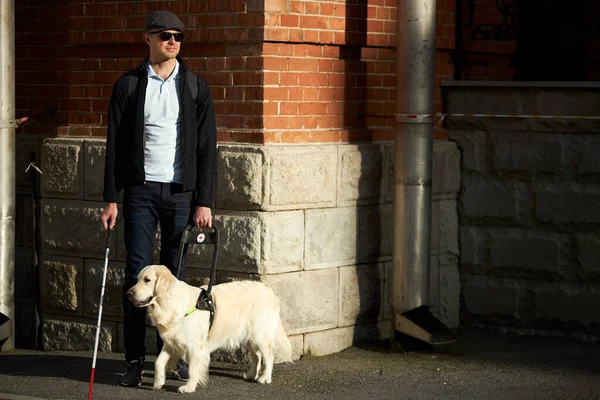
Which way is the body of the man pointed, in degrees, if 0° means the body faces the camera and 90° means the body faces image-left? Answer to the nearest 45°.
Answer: approximately 0°

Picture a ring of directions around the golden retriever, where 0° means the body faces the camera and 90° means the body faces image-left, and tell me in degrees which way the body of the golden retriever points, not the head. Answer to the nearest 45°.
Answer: approximately 90°

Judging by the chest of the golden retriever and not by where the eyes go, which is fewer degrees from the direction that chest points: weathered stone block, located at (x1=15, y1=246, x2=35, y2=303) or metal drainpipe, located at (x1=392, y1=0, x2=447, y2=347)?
the weathered stone block

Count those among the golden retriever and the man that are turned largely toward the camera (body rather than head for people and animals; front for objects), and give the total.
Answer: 1

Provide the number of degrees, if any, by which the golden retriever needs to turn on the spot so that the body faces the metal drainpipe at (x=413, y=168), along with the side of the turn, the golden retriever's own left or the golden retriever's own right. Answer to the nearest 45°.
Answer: approximately 135° to the golden retriever's own right

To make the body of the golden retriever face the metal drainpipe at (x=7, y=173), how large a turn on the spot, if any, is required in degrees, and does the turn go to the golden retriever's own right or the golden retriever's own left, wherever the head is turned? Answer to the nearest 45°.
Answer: approximately 45° to the golden retriever's own right

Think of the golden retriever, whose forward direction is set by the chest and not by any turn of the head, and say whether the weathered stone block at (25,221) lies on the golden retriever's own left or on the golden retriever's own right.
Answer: on the golden retriever's own right

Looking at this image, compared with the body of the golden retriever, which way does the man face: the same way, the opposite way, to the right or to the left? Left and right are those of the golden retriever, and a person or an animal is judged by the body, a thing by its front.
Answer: to the left
